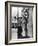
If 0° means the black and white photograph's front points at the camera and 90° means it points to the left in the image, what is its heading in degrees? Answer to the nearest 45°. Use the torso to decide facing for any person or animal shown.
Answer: approximately 315°
